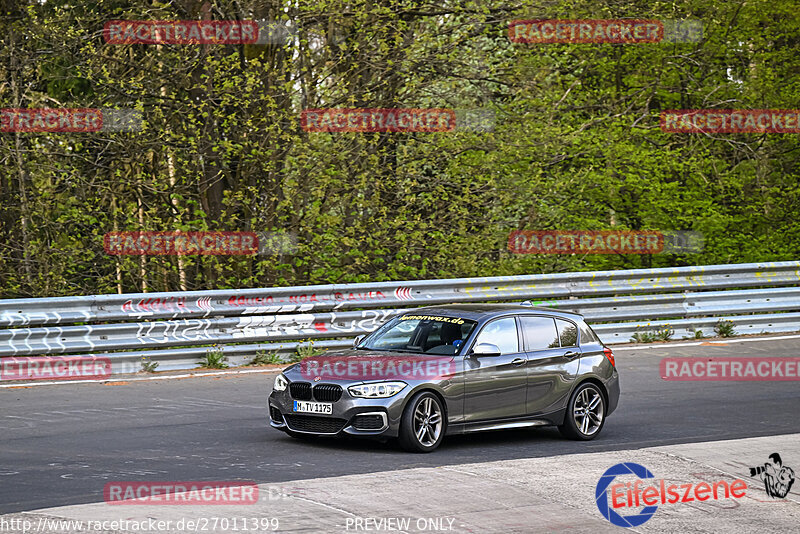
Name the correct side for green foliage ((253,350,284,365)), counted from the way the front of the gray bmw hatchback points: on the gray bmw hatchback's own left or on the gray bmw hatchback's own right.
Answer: on the gray bmw hatchback's own right

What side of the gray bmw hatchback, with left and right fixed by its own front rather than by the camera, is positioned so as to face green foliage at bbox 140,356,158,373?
right

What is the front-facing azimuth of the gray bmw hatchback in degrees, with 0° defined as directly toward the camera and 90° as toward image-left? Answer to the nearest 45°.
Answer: approximately 45°

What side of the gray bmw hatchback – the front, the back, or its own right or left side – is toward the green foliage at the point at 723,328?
back

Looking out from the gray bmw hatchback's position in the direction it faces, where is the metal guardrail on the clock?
The metal guardrail is roughly at 4 o'clock from the gray bmw hatchback.
